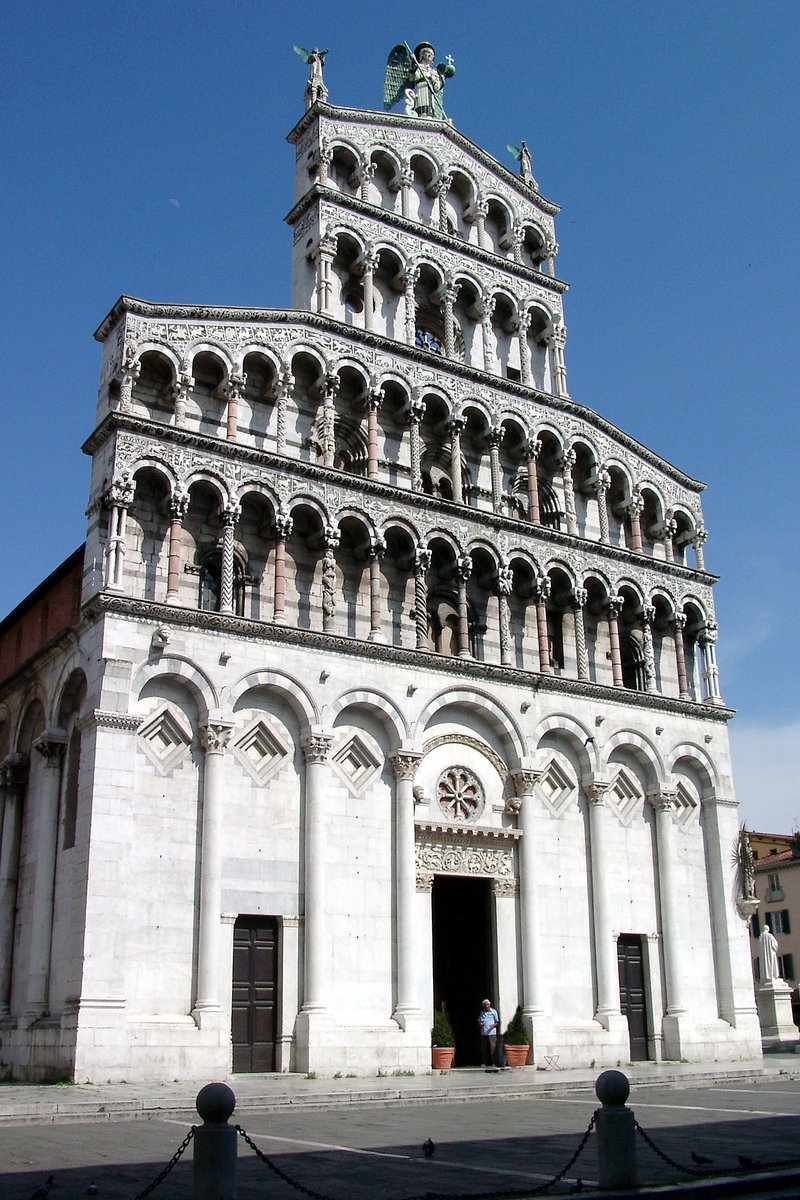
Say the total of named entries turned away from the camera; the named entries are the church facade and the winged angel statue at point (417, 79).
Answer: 0

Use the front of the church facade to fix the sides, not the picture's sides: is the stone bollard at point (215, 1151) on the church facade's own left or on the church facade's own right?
on the church facade's own right

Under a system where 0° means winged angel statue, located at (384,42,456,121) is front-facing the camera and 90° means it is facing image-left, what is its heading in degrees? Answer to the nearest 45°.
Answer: approximately 315°

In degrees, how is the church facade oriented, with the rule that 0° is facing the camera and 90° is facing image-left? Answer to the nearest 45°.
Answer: approximately 315°
